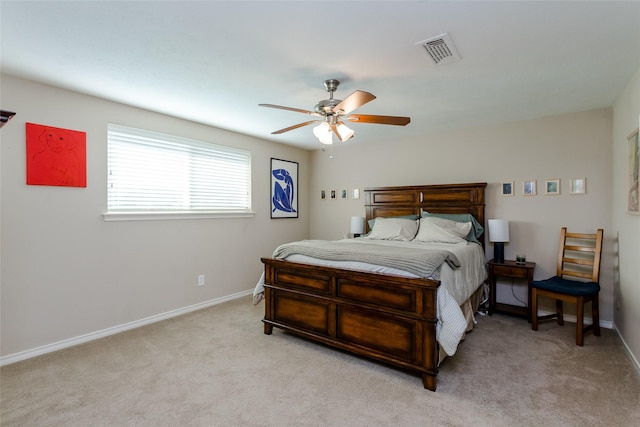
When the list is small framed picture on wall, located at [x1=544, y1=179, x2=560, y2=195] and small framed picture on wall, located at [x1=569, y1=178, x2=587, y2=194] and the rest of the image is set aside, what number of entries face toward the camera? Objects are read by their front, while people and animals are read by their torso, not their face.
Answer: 2

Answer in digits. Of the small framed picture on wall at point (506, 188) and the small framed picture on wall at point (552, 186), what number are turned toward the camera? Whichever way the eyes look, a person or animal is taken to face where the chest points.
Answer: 2

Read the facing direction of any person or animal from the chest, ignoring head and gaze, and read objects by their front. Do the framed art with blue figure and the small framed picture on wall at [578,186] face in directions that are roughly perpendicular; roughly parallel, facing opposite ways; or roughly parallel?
roughly perpendicular

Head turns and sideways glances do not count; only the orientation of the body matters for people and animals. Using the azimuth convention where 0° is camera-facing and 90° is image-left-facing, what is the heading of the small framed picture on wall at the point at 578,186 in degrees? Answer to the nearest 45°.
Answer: approximately 0°

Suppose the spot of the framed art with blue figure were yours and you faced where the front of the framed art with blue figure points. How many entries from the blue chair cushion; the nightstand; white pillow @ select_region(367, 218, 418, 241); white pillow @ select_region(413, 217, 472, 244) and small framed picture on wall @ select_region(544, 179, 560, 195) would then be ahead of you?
5

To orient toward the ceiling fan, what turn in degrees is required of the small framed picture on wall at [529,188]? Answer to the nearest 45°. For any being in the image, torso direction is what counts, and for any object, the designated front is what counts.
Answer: approximately 45° to its right

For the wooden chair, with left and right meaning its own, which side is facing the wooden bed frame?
front

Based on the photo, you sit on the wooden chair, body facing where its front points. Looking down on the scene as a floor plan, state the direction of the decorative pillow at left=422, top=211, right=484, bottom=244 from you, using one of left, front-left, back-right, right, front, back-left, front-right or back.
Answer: front-right

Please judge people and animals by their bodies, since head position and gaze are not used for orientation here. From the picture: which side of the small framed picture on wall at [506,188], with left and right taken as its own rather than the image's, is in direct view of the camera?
front
